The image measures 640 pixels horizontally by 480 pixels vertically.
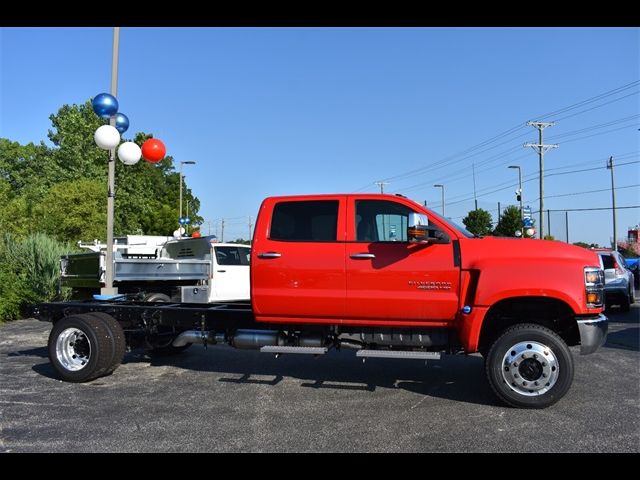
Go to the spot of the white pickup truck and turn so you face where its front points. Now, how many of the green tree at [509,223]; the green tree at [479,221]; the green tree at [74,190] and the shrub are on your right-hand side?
0

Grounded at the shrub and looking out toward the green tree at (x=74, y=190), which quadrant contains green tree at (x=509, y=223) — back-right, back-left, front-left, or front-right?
front-right

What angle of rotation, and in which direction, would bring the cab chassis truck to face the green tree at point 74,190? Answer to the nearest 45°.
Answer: approximately 135° to its left

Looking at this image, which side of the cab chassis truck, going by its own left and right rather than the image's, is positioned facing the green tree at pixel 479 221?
left

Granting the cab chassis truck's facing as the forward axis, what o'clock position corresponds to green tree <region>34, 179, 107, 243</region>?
The green tree is roughly at 8 o'clock from the cab chassis truck.

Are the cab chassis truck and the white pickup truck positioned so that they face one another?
no

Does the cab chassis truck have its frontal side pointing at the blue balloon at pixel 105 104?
no

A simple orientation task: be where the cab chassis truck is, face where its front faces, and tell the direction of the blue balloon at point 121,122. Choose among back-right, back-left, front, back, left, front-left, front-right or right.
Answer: back-left

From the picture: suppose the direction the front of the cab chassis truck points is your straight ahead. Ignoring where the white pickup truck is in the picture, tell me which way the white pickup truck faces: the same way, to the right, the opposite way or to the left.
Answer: the same way

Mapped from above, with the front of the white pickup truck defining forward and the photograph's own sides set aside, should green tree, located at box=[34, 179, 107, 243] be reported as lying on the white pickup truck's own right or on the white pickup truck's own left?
on the white pickup truck's own left

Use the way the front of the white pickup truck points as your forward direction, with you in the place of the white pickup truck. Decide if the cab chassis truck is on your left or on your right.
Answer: on your right

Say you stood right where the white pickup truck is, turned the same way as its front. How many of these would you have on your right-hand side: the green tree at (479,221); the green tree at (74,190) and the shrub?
0

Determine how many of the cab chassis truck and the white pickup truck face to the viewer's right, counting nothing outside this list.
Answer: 2

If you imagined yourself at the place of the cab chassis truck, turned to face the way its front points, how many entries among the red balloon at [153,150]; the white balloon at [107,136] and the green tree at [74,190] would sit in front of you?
0

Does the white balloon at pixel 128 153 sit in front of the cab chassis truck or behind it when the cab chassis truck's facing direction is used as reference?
behind

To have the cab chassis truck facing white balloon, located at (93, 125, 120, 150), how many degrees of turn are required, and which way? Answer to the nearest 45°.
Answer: approximately 135° to its left

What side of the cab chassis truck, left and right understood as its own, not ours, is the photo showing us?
right

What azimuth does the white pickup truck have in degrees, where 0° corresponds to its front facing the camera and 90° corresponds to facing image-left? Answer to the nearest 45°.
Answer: approximately 270°
